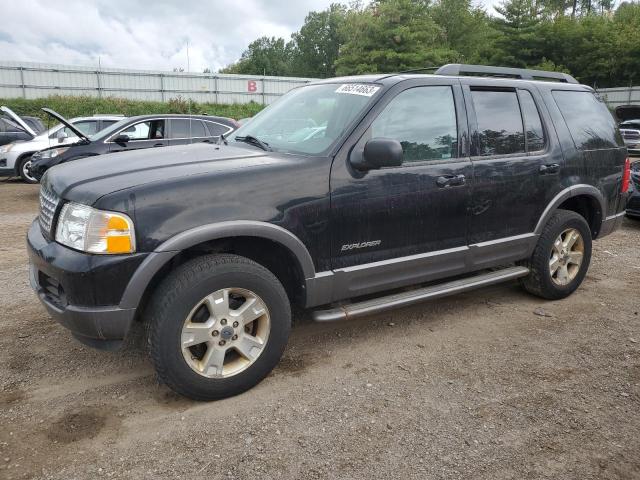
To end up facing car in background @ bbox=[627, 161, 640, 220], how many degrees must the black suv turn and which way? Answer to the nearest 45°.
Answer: approximately 180°

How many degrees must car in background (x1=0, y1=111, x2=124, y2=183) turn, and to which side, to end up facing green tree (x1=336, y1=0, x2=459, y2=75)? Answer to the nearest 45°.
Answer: approximately 180°

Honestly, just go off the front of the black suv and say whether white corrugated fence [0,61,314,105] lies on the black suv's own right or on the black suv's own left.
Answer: on the black suv's own right

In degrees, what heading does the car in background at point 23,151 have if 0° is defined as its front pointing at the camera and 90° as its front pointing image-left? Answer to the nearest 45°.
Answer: approximately 45°

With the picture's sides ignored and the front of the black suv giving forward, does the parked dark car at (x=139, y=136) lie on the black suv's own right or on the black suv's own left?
on the black suv's own right

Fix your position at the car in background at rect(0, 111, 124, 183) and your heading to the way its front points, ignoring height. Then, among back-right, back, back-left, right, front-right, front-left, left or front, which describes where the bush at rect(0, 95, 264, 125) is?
back-right

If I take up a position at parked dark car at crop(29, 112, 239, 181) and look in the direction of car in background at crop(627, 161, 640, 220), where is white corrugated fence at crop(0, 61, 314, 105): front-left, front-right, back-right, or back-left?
back-left

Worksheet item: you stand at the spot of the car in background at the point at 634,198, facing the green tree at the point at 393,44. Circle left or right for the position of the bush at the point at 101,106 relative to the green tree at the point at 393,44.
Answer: left

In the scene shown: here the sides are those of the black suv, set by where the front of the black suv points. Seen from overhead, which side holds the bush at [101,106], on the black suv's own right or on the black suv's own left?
on the black suv's own right

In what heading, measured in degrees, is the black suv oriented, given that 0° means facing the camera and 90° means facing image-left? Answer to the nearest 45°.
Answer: approximately 45°
